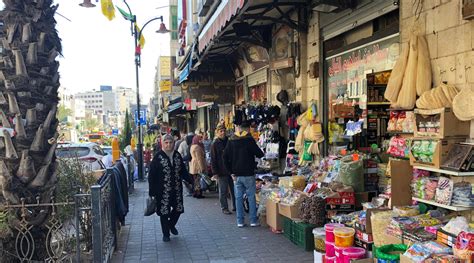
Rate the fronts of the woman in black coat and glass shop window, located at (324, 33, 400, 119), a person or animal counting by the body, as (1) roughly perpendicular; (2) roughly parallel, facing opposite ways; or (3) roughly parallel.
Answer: roughly perpendicular

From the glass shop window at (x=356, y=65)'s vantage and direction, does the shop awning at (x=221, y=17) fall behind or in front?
in front

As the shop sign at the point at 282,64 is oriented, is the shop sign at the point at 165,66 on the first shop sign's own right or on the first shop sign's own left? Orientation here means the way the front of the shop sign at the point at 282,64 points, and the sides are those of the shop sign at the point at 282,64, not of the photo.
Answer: on the first shop sign's own right

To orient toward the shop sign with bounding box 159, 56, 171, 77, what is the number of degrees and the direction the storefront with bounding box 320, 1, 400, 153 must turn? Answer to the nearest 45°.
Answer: approximately 90° to its right

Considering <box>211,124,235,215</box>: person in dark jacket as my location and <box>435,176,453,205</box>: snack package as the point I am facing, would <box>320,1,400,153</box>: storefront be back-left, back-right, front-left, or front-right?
front-left

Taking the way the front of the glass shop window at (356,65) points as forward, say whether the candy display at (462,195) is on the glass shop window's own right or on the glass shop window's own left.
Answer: on the glass shop window's own left

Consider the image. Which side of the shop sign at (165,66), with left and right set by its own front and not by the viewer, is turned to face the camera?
front

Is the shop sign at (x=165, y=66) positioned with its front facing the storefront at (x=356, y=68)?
yes

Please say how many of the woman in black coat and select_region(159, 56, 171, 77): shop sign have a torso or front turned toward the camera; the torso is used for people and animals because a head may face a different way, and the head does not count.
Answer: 2

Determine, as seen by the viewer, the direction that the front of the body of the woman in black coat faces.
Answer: toward the camera

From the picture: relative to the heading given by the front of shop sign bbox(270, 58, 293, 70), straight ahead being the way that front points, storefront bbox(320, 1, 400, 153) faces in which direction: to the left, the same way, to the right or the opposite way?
the same way

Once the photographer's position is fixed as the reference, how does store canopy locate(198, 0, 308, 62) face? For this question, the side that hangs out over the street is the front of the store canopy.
facing the viewer and to the left of the viewer

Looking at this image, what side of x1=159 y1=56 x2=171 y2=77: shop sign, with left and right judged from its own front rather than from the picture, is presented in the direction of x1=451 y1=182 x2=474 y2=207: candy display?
front

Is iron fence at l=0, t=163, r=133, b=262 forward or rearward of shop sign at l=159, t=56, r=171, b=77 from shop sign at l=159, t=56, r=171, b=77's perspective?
forward
